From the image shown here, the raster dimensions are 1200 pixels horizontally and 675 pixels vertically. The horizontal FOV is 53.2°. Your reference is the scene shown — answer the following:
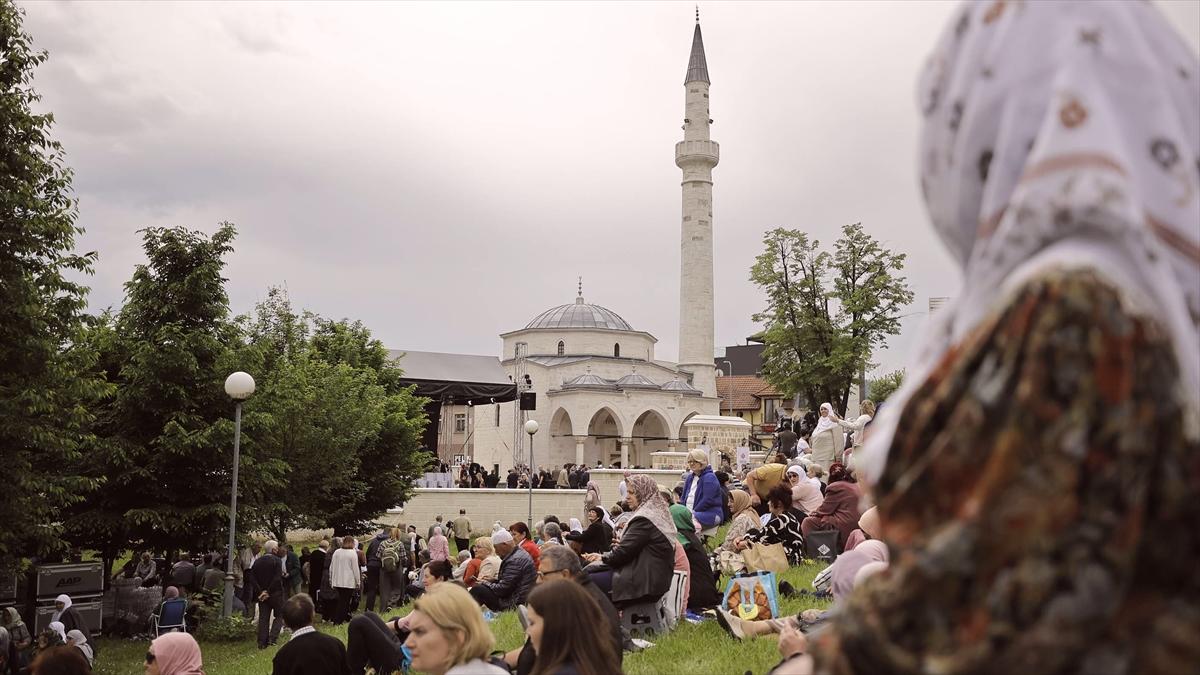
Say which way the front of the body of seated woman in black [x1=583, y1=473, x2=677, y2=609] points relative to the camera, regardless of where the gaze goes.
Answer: to the viewer's left

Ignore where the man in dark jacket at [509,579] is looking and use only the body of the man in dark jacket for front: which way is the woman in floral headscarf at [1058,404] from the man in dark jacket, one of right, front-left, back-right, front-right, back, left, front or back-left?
left

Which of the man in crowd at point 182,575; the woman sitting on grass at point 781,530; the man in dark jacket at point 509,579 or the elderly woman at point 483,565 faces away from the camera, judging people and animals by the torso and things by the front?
the man in crowd

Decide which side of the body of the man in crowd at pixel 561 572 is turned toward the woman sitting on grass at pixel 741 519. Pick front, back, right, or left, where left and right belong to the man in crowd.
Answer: right

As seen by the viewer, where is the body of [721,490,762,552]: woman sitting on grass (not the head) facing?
to the viewer's left

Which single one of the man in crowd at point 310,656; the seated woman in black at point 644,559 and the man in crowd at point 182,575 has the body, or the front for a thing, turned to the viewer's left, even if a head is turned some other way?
the seated woman in black

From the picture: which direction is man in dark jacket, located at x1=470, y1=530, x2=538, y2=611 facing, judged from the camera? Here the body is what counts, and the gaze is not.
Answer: to the viewer's left

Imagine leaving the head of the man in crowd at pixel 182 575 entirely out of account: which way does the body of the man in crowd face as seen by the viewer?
away from the camera

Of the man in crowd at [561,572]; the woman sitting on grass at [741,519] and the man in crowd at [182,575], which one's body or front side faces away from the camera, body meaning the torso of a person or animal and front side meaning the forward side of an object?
the man in crowd at [182,575]

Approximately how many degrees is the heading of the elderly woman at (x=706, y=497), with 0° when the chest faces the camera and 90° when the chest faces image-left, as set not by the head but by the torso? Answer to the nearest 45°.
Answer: approximately 45°

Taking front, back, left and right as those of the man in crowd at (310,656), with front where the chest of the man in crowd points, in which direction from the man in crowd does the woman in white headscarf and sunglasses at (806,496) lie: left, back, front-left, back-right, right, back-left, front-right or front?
front-right

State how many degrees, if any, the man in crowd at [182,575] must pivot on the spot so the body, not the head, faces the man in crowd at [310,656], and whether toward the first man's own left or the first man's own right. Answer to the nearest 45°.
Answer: approximately 180°
